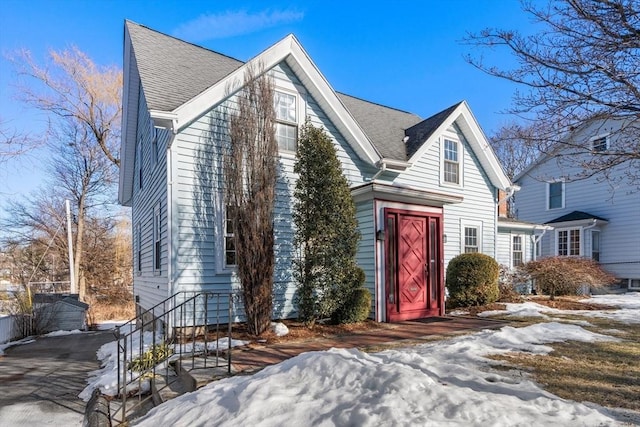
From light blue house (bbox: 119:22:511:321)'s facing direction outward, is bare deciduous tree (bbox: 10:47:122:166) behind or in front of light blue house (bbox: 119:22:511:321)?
behind

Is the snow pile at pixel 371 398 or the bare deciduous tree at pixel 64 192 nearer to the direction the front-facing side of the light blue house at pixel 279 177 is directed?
the snow pile

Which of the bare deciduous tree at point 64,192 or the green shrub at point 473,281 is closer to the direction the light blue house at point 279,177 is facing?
the green shrub

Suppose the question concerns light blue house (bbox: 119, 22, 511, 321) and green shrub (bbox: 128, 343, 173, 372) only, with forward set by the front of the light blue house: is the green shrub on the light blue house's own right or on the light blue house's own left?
on the light blue house's own right

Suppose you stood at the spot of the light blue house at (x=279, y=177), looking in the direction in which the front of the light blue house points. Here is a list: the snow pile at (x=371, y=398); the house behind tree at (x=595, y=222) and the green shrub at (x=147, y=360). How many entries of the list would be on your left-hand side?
1
